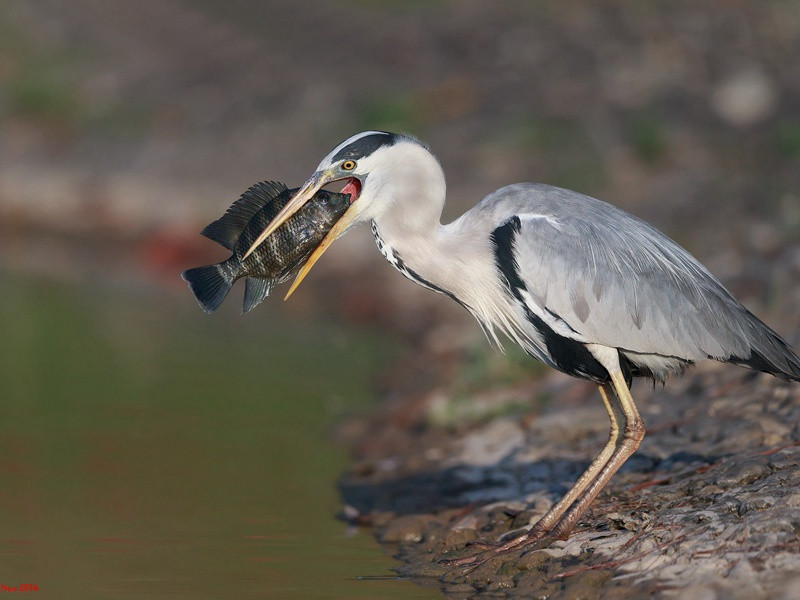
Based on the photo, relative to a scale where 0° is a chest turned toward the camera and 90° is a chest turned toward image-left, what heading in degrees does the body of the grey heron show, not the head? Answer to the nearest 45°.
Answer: approximately 90°

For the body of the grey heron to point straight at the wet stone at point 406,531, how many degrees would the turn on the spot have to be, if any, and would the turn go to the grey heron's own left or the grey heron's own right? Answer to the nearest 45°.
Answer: approximately 45° to the grey heron's own right
